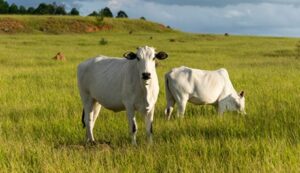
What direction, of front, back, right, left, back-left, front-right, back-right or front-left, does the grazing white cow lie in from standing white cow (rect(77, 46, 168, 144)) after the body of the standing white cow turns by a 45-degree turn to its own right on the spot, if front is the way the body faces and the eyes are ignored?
back-left

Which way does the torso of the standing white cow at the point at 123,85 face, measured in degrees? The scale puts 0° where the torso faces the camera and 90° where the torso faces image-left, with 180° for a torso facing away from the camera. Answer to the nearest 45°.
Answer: approximately 315°

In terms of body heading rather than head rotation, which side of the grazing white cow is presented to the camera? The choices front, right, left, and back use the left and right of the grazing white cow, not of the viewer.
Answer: right
